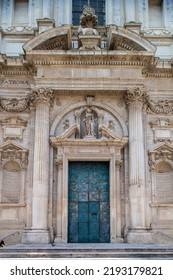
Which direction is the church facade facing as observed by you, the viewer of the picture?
facing the viewer

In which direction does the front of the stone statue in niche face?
toward the camera
